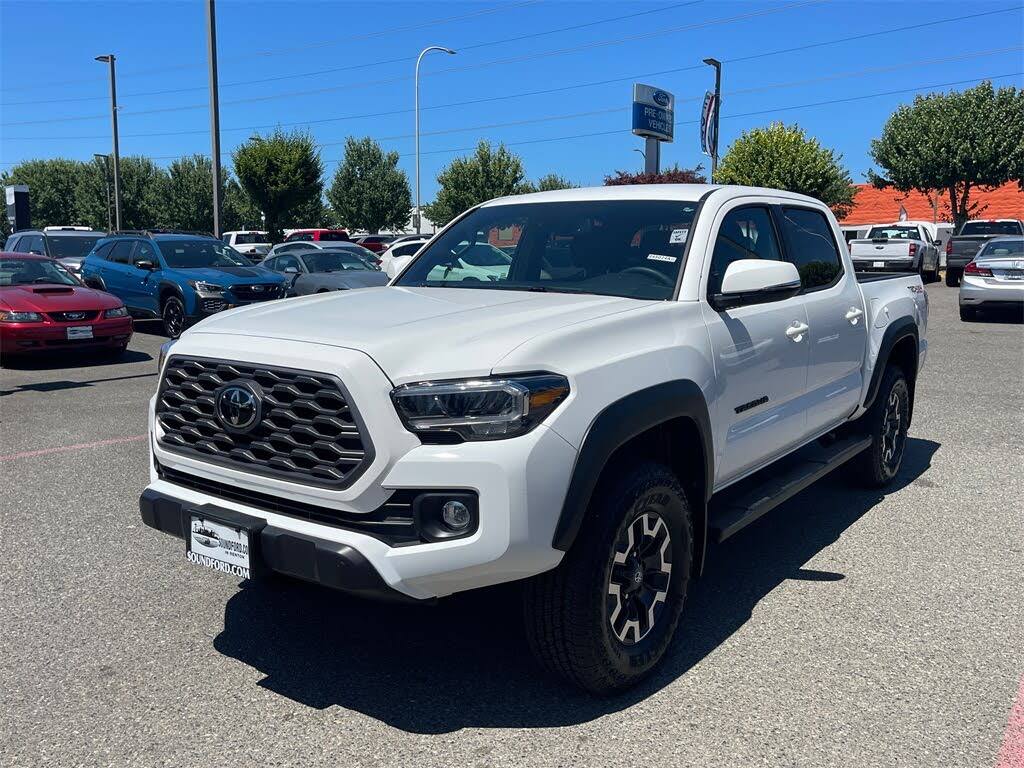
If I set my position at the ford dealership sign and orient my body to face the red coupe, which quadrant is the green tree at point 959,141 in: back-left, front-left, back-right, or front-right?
back-left

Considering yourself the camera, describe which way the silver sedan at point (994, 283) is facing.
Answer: facing away from the viewer

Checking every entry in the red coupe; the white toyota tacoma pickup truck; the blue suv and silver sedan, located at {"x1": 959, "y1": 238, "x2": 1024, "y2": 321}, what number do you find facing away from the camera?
1

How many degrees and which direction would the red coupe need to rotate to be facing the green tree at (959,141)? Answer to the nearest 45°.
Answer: approximately 90° to its left

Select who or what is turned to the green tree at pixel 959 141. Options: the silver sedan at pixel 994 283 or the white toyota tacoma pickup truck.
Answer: the silver sedan

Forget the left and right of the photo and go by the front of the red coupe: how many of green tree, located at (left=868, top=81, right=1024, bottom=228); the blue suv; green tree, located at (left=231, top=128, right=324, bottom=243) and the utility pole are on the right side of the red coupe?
0

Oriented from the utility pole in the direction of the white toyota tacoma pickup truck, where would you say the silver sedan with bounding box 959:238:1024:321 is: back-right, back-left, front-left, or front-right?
front-left

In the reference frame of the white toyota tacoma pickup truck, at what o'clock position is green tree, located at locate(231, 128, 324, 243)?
The green tree is roughly at 4 o'clock from the white toyota tacoma pickup truck.

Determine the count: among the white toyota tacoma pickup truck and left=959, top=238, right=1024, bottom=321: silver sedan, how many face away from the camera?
1

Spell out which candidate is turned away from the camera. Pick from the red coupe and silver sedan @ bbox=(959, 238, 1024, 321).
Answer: the silver sedan

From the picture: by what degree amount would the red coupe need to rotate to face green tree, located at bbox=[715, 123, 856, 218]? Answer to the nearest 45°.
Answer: approximately 90° to its left

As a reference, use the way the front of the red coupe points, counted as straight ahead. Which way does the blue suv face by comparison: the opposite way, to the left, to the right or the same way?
the same way

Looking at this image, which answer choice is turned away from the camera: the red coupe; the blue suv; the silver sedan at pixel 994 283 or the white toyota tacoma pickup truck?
the silver sedan

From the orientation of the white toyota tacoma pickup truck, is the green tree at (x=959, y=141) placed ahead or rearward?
rearward

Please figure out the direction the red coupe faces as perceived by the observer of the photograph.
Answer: facing the viewer and to the right of the viewer

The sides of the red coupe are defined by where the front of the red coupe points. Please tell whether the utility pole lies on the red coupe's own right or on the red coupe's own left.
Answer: on the red coupe's own left

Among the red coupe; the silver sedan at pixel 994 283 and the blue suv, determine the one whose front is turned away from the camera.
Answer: the silver sedan

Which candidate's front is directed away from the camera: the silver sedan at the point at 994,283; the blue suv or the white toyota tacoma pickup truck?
the silver sedan

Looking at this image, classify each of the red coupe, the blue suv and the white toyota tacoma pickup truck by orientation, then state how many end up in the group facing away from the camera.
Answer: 0

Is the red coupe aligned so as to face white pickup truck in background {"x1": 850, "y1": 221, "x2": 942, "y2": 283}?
no

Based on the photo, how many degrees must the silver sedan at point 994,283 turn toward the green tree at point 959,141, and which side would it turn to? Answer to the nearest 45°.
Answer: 0° — it already faces it

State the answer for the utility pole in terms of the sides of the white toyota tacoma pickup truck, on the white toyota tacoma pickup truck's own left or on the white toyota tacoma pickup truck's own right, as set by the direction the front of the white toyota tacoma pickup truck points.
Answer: on the white toyota tacoma pickup truck's own right

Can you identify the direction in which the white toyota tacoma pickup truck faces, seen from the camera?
facing the viewer and to the left of the viewer

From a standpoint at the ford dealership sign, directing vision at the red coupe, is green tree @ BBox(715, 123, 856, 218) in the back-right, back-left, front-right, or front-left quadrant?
back-left
